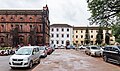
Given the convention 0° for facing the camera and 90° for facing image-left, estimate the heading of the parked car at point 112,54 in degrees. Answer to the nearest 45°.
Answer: approximately 315°
